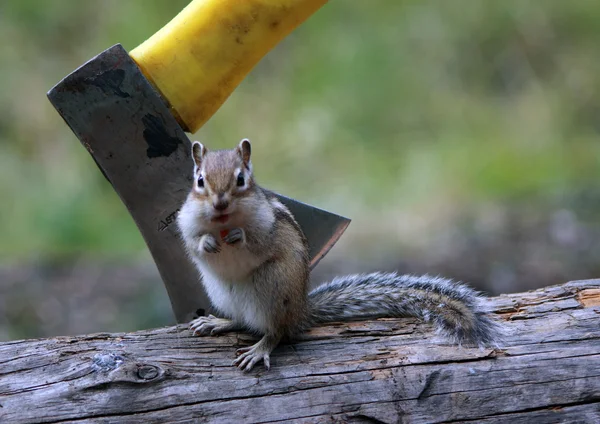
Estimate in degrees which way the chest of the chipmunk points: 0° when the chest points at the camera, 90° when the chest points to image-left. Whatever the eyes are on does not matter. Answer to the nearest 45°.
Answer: approximately 45°
